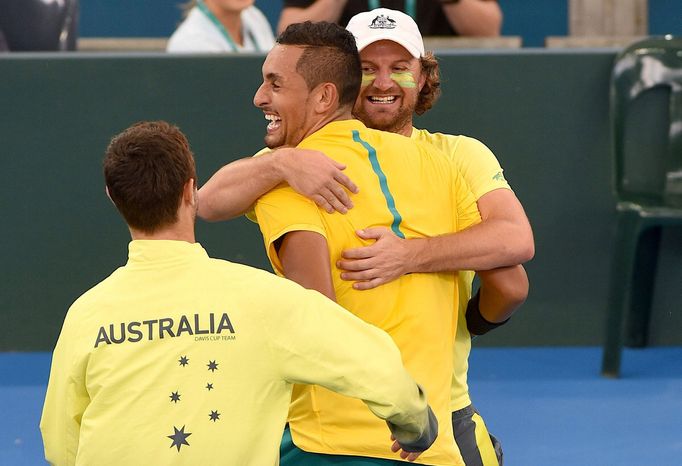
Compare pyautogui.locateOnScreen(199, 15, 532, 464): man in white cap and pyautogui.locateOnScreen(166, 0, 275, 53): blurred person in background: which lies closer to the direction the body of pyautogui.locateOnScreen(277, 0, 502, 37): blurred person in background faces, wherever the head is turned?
the man in white cap

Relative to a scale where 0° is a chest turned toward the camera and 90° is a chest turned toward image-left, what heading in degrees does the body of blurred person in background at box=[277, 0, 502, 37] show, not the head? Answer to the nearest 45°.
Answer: approximately 0°

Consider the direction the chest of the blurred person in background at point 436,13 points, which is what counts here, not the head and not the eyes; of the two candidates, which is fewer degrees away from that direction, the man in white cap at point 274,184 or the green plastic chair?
the man in white cap

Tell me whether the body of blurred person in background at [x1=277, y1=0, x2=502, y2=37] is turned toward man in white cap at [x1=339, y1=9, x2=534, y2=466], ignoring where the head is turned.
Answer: yes

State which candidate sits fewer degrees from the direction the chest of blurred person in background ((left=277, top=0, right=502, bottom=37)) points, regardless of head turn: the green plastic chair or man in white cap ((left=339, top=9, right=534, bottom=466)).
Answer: the man in white cap

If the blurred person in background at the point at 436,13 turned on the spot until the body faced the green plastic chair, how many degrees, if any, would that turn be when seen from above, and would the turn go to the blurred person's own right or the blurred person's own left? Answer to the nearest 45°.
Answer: approximately 45° to the blurred person's own left

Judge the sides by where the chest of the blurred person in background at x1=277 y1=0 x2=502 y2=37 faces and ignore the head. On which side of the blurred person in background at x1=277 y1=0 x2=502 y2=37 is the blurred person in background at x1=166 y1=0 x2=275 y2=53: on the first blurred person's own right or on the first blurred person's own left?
on the first blurred person's own right
